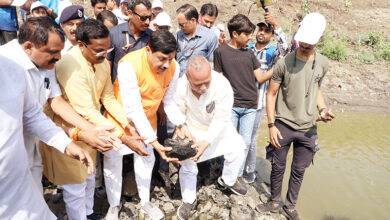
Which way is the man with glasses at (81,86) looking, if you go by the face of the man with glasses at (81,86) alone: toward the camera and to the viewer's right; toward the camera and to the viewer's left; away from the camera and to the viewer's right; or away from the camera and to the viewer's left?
toward the camera and to the viewer's right

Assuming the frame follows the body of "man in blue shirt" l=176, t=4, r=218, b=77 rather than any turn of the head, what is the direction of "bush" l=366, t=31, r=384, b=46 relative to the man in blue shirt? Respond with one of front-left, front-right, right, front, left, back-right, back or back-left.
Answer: back

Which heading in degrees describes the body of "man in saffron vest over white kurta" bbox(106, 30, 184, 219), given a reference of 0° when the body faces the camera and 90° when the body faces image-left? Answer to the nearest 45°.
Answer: approximately 315°

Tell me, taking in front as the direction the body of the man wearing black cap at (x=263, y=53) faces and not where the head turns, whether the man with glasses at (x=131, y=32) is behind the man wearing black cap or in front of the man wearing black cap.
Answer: in front
